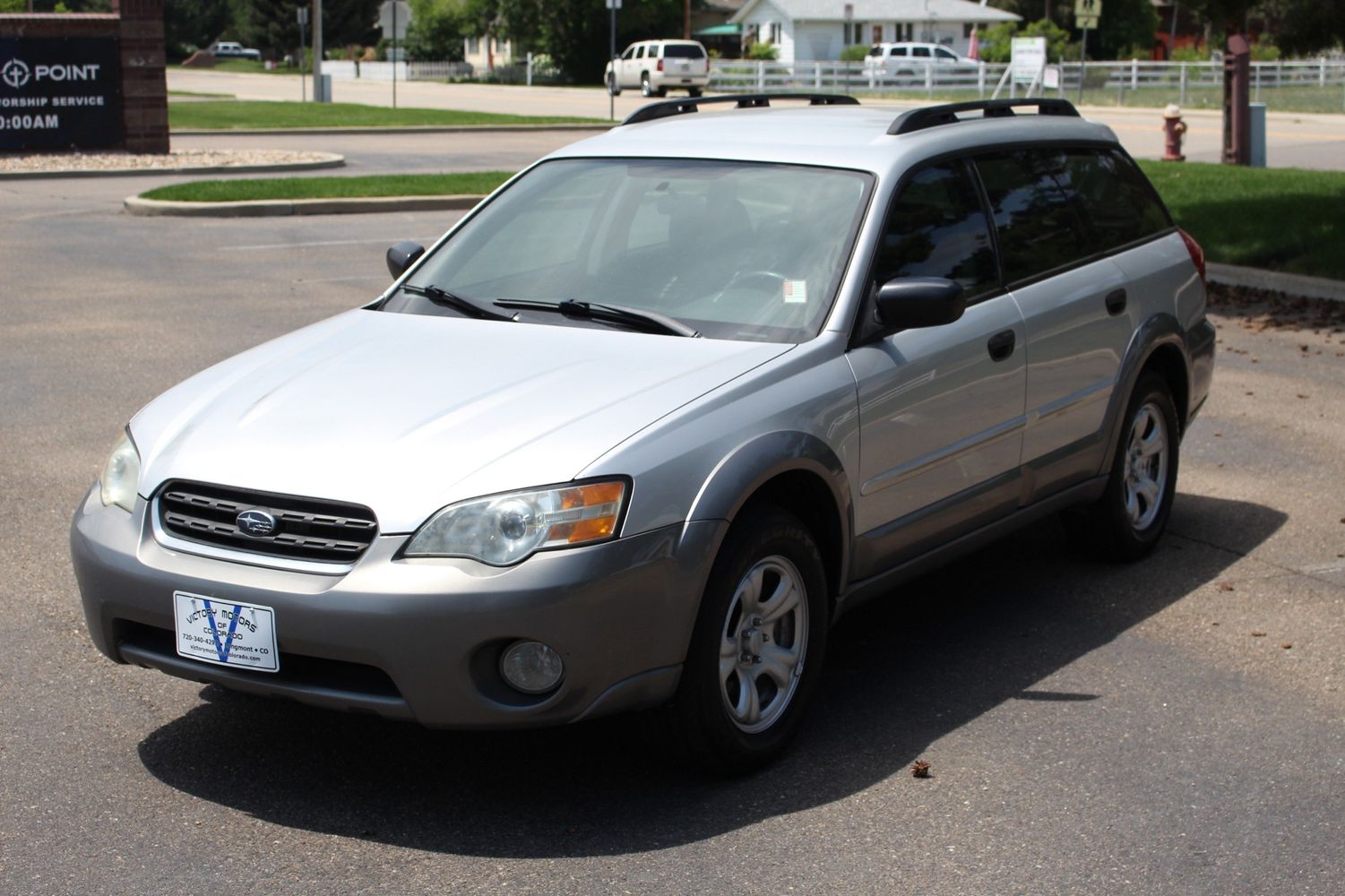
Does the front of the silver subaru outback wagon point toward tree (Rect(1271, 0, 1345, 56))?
no

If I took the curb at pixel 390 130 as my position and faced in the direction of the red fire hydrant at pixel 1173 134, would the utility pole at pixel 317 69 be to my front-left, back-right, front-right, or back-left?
back-left

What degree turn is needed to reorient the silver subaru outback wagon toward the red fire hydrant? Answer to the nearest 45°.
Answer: approximately 135° to its right

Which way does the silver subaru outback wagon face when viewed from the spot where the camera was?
facing the viewer and to the left of the viewer

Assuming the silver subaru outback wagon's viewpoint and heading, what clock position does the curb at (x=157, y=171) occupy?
The curb is roughly at 4 o'clock from the silver subaru outback wagon.

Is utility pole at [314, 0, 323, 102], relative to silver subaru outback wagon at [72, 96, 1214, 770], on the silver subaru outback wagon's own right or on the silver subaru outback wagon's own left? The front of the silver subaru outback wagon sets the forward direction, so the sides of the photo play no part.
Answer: on the silver subaru outback wagon's own right

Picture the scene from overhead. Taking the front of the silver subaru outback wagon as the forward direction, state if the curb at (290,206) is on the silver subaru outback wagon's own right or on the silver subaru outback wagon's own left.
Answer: on the silver subaru outback wagon's own right

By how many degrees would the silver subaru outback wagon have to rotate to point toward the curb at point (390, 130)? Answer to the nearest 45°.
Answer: approximately 135° to its right

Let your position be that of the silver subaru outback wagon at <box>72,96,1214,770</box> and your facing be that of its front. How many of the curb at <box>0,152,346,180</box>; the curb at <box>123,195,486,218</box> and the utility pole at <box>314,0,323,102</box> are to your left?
0

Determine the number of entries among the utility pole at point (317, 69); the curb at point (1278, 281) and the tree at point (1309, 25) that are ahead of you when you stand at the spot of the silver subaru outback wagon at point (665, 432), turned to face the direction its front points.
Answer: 0

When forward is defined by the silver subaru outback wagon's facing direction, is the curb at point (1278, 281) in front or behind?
behind
